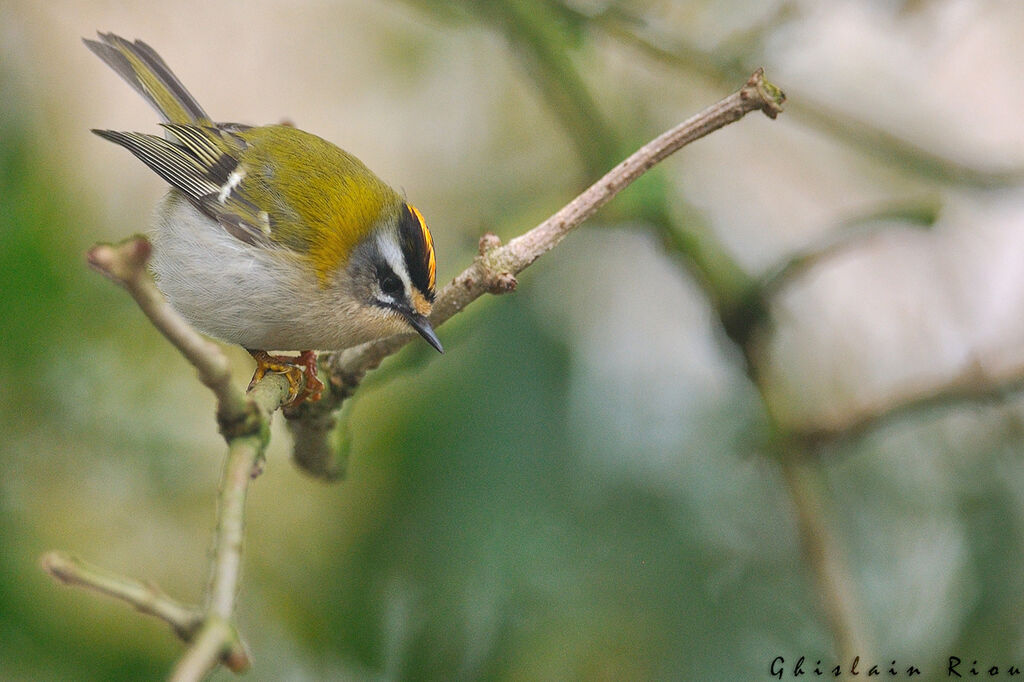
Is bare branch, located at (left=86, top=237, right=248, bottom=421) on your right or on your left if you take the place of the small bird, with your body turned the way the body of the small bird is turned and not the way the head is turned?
on your right

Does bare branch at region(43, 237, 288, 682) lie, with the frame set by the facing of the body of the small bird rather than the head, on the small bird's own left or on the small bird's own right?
on the small bird's own right

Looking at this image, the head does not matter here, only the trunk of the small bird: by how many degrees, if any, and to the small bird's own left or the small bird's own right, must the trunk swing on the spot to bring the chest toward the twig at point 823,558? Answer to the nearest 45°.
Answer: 0° — it already faces it

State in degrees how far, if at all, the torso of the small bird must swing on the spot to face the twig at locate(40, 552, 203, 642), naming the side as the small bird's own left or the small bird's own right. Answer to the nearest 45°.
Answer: approximately 90° to the small bird's own right

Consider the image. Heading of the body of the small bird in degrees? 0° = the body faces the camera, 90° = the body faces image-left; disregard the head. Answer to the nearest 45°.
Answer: approximately 270°
